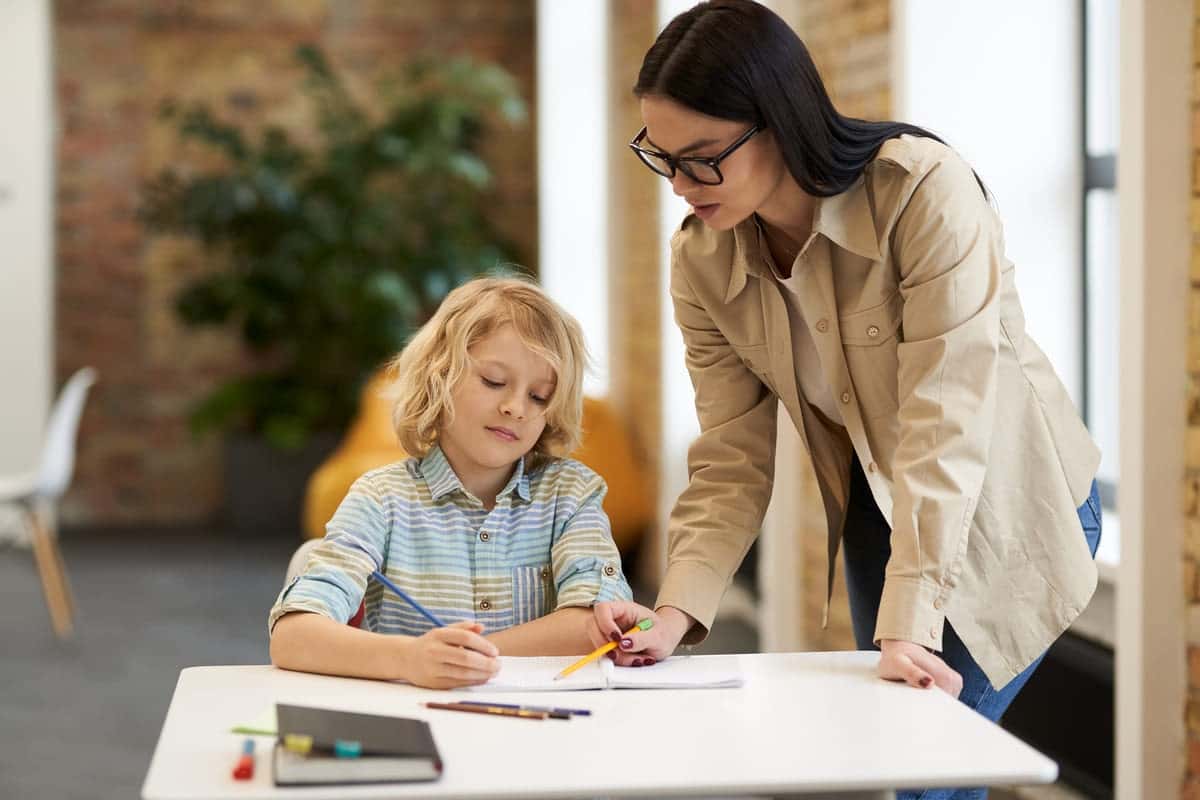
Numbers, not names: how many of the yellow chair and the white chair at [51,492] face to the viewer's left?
1

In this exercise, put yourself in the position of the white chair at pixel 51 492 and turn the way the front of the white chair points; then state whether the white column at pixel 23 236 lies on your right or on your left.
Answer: on your right

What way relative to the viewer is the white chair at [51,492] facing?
to the viewer's left

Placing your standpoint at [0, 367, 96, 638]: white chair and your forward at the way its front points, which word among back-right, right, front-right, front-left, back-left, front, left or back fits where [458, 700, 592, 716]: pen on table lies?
left

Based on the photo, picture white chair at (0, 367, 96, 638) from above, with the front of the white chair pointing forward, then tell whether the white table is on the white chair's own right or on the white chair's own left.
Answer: on the white chair's own left

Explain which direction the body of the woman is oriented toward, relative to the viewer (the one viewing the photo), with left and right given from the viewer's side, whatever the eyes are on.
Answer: facing the viewer and to the left of the viewer

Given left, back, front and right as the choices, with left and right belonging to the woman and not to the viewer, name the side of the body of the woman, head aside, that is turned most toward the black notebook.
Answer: front

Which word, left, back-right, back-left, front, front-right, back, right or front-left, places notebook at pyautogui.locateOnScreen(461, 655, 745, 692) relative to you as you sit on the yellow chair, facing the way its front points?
front

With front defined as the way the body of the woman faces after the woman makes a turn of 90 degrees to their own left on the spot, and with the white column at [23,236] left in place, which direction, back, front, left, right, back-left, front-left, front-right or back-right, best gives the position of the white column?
back

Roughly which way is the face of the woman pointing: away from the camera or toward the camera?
toward the camera

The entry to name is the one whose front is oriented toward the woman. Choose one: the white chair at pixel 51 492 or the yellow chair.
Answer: the yellow chair

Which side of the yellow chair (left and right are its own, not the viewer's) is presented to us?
front

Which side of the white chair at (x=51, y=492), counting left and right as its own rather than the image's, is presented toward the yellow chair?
back

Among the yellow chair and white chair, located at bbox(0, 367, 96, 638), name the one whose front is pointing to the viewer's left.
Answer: the white chair
